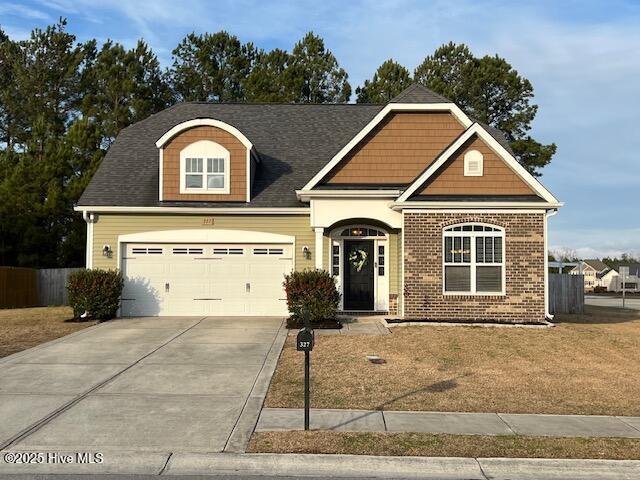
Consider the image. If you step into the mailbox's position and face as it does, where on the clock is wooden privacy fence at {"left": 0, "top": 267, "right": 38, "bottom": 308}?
The wooden privacy fence is roughly at 5 o'clock from the mailbox.

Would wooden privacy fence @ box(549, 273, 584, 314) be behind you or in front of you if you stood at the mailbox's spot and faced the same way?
behind

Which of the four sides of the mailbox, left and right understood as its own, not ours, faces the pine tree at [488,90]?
back

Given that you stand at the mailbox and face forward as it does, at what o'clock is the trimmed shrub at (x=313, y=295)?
The trimmed shrub is roughly at 6 o'clock from the mailbox.

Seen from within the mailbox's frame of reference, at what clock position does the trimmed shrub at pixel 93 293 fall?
The trimmed shrub is roughly at 5 o'clock from the mailbox.

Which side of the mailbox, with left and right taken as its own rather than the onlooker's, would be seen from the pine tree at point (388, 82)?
back

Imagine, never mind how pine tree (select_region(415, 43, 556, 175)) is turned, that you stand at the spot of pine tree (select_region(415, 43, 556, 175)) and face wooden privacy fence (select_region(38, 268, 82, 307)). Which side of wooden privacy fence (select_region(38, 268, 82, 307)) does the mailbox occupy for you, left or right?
left

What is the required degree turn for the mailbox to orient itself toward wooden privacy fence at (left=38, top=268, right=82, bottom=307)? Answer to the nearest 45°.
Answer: approximately 135° to its right

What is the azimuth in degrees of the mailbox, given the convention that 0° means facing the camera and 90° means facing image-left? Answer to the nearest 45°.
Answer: approximately 0°

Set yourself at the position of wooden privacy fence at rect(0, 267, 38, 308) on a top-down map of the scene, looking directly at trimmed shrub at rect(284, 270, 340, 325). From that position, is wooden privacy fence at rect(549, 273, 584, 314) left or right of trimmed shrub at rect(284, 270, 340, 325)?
left
